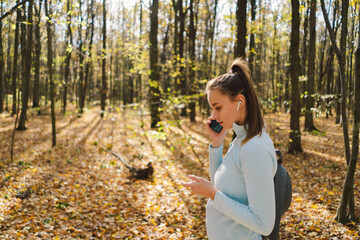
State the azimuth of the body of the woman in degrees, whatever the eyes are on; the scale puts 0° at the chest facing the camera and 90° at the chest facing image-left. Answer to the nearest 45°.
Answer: approximately 90°
